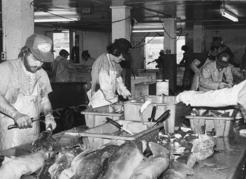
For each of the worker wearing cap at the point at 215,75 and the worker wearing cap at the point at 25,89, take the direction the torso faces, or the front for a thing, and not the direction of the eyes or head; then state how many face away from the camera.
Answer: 0

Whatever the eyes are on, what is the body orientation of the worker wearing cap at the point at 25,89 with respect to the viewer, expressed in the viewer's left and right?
facing the viewer and to the right of the viewer

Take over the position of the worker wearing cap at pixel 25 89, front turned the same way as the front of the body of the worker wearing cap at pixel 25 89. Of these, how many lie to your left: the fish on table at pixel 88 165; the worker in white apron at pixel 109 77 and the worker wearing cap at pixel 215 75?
2

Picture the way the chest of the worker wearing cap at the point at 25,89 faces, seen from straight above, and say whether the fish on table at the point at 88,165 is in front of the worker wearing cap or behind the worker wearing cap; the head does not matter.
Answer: in front

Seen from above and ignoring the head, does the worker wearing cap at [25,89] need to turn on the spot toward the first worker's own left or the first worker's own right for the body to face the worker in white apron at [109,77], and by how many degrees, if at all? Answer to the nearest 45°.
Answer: approximately 90° to the first worker's own left
